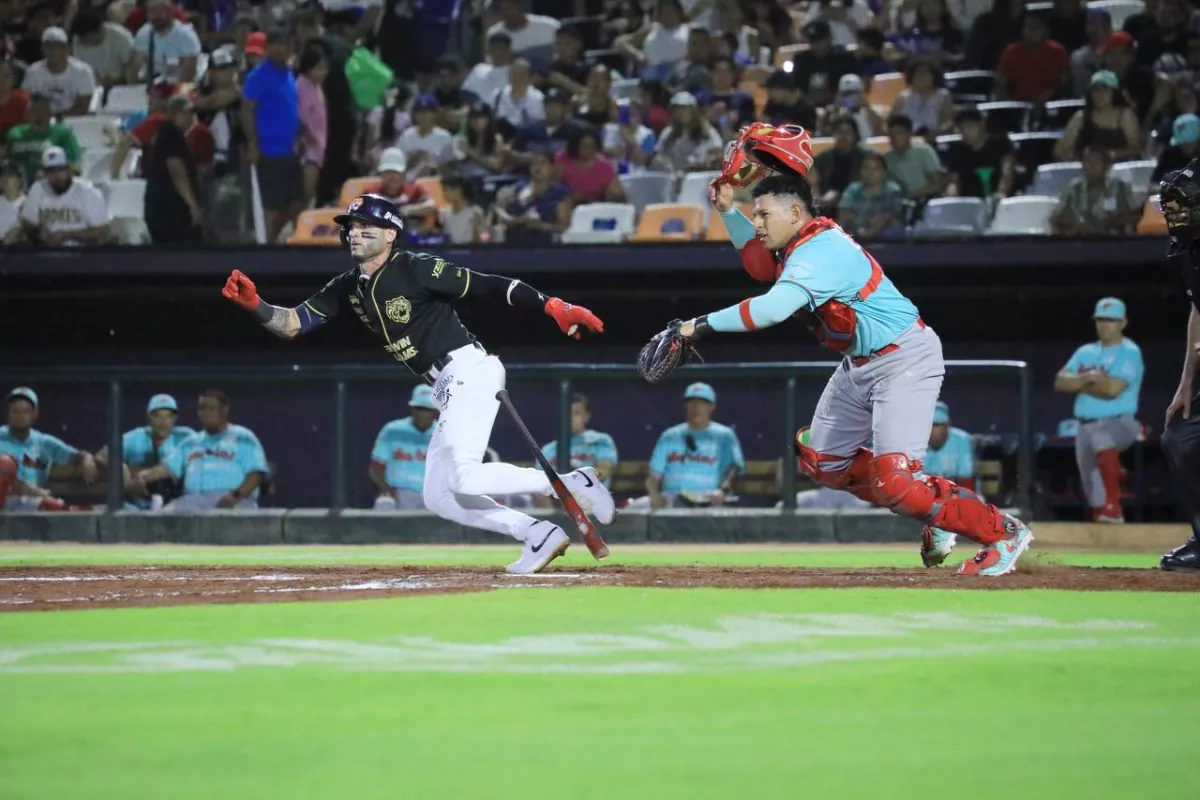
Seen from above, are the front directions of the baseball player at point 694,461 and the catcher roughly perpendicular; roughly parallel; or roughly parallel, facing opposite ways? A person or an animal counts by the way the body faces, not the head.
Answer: roughly perpendicular

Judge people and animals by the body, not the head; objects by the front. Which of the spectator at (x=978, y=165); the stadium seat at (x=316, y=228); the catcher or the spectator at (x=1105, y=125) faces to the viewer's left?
the catcher

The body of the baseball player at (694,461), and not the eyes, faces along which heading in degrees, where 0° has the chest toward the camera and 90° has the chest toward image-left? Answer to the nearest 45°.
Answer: approximately 0°

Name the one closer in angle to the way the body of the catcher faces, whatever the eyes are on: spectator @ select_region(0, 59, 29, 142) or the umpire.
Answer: the spectator

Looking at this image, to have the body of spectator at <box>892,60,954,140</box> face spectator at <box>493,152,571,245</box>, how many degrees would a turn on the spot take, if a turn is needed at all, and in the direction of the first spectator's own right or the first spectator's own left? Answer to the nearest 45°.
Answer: approximately 90° to the first spectator's own right

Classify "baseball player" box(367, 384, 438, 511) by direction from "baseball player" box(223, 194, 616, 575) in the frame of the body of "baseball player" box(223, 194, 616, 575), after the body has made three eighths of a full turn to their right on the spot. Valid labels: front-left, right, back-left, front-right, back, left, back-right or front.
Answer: front

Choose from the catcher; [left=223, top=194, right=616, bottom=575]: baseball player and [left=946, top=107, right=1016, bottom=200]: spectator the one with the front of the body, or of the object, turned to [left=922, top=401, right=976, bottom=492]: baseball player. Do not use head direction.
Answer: [left=946, top=107, right=1016, bottom=200]: spectator

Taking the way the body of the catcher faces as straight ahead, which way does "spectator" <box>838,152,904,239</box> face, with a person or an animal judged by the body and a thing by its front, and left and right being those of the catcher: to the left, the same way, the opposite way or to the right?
to the left

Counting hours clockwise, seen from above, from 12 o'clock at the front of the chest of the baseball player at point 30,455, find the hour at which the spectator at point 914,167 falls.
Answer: The spectator is roughly at 9 o'clock from the baseball player.

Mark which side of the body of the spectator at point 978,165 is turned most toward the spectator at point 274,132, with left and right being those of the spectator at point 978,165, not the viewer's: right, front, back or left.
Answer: right

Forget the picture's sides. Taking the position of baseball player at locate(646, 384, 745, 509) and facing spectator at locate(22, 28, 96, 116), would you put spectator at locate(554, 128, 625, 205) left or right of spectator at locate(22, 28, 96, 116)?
right

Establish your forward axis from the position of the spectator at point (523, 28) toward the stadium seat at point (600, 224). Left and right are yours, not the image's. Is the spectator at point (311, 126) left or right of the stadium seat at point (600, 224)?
right

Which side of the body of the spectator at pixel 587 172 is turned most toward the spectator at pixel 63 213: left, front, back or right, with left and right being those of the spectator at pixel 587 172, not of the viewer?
right
